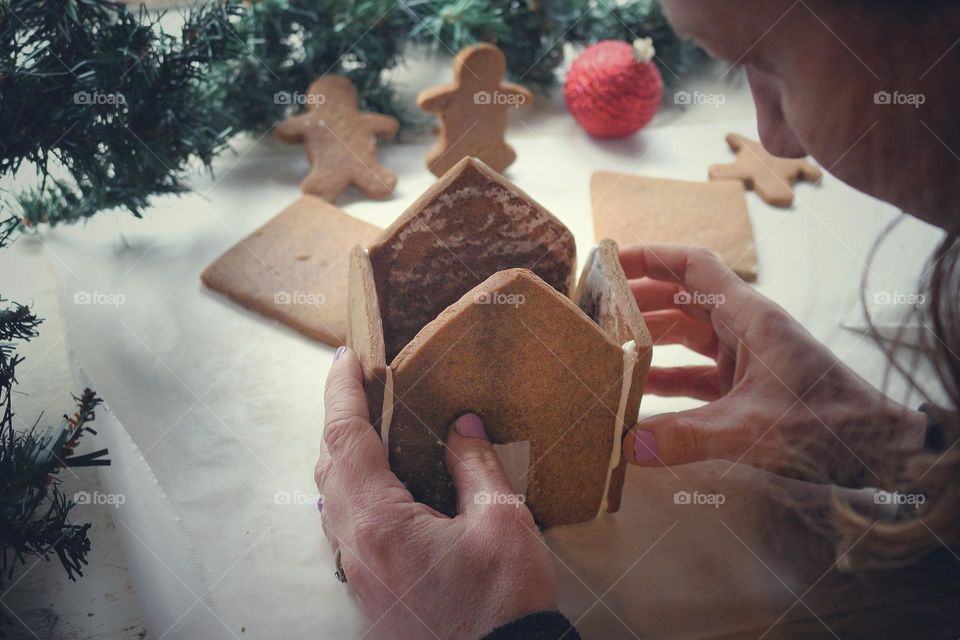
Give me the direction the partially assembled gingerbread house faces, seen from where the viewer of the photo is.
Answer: facing the viewer

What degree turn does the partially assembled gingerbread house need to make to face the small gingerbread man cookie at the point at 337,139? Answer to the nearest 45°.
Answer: approximately 180°

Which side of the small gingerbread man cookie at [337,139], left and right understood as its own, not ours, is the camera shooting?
front

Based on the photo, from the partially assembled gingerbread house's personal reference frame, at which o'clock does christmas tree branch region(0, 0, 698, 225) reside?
The christmas tree branch is roughly at 5 o'clock from the partially assembled gingerbread house.

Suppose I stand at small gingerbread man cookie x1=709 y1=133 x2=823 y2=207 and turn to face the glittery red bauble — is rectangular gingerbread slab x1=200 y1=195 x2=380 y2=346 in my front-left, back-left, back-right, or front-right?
front-left

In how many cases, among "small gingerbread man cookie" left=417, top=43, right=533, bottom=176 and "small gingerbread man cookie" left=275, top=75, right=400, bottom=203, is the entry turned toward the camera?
2

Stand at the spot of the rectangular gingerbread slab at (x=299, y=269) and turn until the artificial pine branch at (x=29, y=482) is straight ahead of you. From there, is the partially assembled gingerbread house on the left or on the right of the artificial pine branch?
left

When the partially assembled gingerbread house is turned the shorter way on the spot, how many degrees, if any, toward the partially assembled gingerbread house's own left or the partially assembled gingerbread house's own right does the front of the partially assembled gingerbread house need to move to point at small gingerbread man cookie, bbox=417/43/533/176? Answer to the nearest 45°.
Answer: approximately 180°
